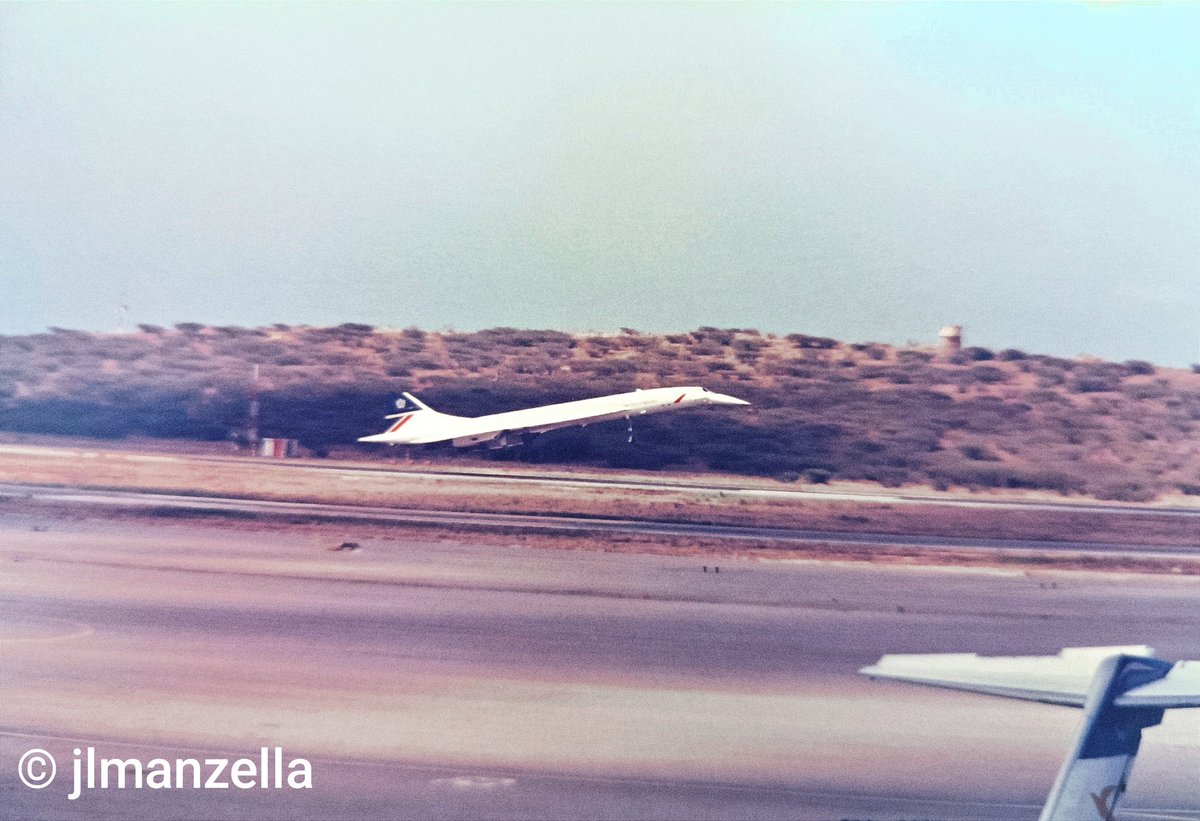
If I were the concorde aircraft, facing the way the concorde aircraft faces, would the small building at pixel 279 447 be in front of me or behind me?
behind

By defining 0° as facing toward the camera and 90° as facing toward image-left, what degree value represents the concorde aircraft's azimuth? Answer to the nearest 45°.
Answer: approximately 270°

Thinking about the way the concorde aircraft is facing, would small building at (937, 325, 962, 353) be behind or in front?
in front

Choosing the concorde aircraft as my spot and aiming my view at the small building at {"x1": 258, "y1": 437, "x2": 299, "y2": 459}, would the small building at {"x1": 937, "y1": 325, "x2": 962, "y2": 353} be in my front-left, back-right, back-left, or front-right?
back-right
